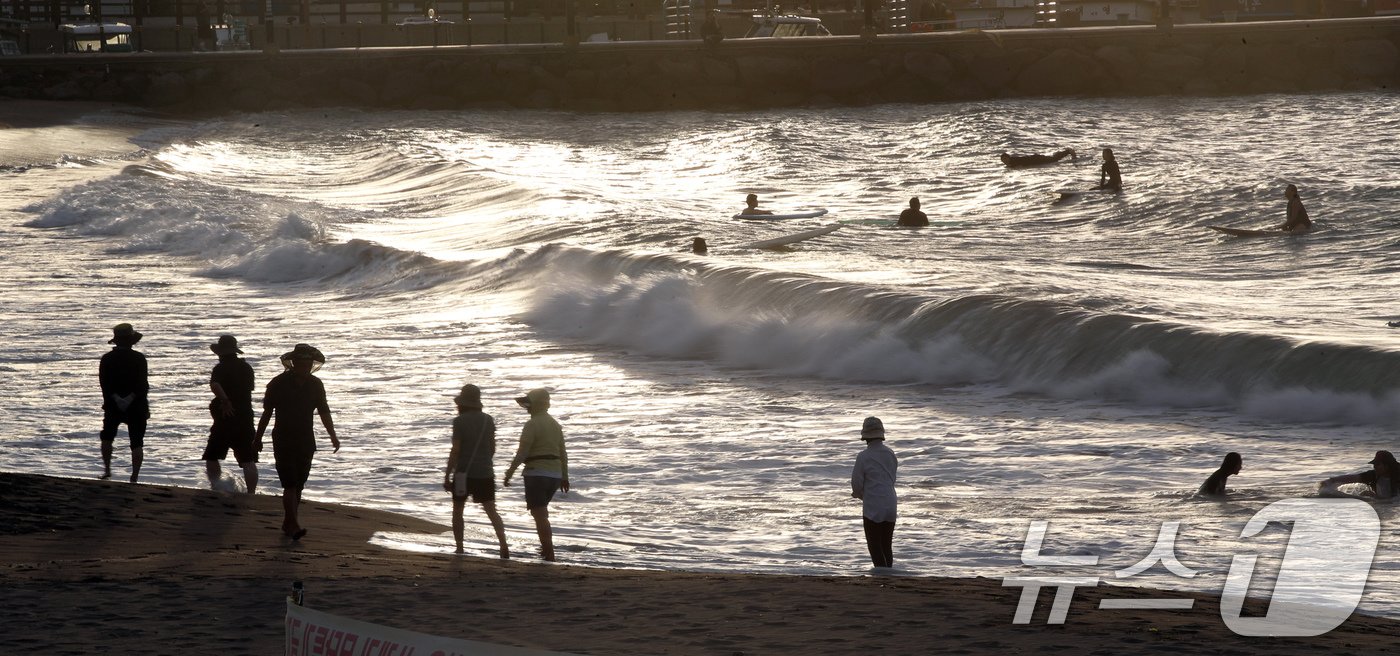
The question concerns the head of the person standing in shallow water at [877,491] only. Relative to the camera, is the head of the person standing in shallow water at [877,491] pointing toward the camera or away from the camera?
away from the camera

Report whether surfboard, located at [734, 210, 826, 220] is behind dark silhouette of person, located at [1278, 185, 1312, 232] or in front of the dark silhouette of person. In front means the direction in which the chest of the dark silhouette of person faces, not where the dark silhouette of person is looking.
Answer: in front

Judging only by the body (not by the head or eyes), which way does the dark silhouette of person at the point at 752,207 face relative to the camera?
to the viewer's right

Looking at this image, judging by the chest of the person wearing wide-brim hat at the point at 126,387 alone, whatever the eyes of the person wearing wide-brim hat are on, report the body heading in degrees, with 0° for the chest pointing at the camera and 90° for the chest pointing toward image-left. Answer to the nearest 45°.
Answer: approximately 180°

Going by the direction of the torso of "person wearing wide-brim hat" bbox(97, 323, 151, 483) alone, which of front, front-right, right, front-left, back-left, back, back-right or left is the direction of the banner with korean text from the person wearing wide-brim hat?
back

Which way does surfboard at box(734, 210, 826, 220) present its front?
to the viewer's right

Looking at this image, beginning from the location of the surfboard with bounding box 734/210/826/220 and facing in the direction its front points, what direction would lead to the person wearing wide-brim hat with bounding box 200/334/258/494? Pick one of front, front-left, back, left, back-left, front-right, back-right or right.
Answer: right

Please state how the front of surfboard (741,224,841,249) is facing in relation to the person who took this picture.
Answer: facing to the right of the viewer

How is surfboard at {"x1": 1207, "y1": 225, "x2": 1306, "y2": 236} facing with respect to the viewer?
to the viewer's left

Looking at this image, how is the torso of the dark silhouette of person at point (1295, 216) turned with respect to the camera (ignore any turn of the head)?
to the viewer's left
